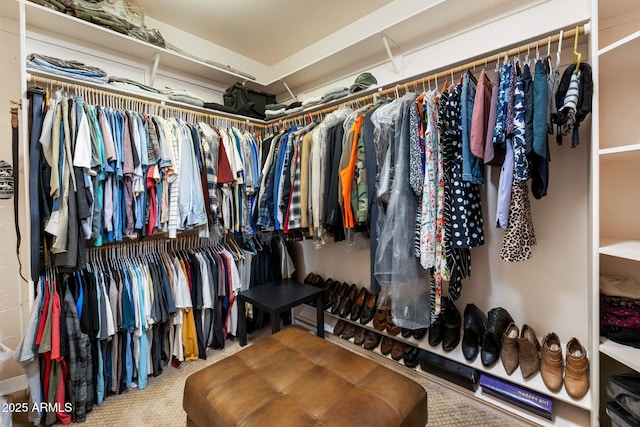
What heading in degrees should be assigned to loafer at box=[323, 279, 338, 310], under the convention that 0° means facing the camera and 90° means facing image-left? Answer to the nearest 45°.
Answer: approximately 0°

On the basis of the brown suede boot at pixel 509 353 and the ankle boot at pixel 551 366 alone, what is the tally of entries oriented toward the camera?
2

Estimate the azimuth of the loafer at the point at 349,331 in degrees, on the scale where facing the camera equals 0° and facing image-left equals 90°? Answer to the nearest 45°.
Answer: approximately 45°

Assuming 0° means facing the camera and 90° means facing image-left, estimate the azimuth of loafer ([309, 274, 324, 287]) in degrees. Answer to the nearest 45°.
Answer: approximately 45°

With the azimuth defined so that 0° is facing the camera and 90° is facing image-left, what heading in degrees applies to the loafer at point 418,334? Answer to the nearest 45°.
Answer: approximately 45°

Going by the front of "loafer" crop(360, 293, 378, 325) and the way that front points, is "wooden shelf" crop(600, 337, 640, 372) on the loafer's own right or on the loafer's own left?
on the loafer's own left

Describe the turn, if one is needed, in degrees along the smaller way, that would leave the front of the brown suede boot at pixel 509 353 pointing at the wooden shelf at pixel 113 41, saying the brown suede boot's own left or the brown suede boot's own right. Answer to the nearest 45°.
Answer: approximately 45° to the brown suede boot's own right

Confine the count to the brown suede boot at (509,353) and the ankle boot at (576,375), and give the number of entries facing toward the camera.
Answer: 2
